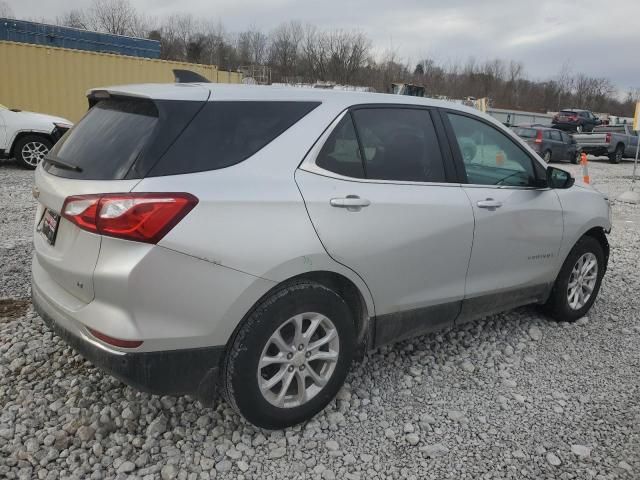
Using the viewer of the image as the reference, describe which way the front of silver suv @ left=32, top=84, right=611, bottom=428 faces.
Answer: facing away from the viewer and to the right of the viewer

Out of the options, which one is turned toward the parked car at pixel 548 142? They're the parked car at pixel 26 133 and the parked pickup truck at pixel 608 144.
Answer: the parked car at pixel 26 133

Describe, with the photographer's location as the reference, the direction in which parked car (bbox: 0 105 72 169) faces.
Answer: facing to the right of the viewer

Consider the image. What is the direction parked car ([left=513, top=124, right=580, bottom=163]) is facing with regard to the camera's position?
facing away from the viewer and to the right of the viewer

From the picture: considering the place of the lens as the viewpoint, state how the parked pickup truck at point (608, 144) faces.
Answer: facing away from the viewer and to the right of the viewer

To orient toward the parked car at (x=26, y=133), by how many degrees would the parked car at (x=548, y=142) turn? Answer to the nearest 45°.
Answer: approximately 180°

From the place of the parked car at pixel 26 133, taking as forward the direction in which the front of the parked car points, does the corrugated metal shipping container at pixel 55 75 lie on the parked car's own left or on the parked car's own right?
on the parked car's own left

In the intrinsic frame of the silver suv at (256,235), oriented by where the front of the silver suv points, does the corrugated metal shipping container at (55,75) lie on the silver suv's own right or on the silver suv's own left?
on the silver suv's own left

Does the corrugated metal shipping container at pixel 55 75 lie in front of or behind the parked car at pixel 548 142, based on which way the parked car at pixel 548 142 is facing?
behind

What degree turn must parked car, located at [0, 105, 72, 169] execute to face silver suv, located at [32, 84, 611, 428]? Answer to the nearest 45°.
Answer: approximately 90° to its right

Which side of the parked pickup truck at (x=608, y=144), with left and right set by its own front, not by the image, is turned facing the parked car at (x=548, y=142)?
back
